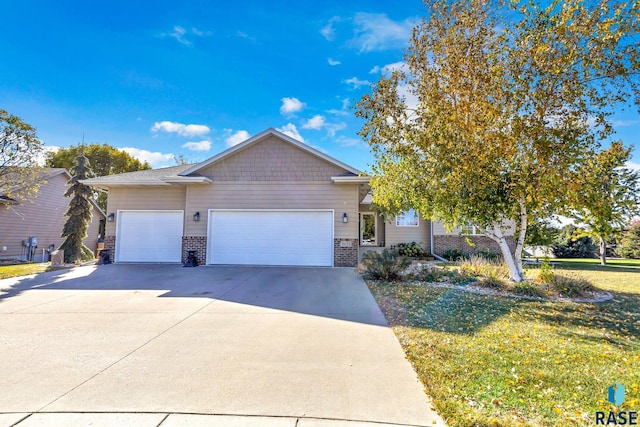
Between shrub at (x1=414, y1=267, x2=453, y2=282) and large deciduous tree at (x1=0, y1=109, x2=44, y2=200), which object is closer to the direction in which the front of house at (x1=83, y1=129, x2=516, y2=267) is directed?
the shrub

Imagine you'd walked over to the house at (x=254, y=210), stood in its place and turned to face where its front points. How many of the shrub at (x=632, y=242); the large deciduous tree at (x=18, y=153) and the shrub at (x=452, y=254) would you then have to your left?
2

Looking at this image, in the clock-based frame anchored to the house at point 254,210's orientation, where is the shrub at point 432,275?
The shrub is roughly at 10 o'clock from the house.

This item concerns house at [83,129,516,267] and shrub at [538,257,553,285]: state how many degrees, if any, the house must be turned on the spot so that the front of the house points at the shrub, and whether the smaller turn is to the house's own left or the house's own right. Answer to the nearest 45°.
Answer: approximately 45° to the house's own left

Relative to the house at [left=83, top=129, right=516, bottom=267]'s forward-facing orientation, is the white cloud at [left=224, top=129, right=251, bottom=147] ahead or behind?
behind

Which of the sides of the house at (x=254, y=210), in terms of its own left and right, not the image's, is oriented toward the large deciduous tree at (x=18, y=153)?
right

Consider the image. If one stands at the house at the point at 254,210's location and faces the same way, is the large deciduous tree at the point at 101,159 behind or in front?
behind

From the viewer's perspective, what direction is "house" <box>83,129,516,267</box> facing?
toward the camera

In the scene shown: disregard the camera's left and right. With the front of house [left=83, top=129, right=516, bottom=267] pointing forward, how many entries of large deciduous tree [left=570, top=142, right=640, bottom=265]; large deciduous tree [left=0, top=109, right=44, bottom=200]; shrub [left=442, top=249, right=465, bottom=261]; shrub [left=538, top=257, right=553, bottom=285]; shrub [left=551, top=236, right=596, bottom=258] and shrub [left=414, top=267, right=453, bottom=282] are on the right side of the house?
1

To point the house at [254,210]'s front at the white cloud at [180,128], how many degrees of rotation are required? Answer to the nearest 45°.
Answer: approximately 135° to its right

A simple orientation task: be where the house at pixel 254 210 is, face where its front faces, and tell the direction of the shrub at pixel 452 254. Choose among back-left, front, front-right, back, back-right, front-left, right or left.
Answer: left

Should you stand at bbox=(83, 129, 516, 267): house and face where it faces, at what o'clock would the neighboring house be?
The neighboring house is roughly at 4 o'clock from the house.
